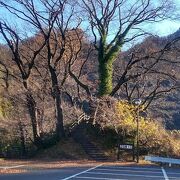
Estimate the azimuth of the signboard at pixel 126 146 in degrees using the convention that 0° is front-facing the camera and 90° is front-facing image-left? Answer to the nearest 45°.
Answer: approximately 0°

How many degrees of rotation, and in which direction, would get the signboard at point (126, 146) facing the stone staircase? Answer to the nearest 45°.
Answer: approximately 135° to its right

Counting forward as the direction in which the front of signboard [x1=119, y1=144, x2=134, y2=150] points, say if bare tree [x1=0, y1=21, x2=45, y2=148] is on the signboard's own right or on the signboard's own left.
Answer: on the signboard's own right

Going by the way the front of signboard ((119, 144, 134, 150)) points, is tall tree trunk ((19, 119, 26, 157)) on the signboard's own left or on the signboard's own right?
on the signboard's own right

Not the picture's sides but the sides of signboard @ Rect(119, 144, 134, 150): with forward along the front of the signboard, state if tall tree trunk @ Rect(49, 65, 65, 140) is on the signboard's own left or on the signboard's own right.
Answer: on the signboard's own right
